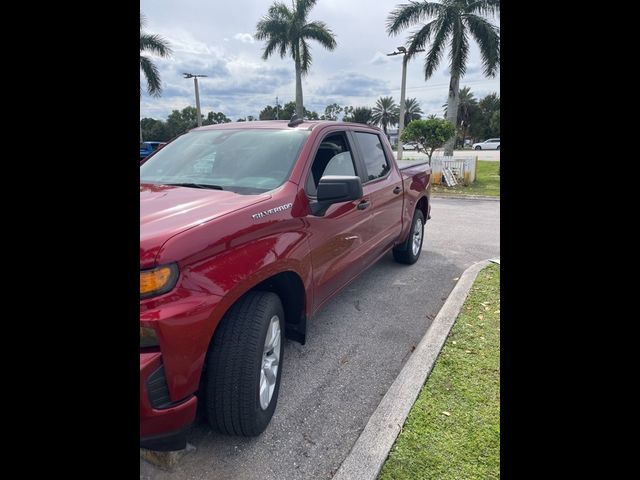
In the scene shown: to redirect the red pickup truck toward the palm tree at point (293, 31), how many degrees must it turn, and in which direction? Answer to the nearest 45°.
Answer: approximately 135° to its right

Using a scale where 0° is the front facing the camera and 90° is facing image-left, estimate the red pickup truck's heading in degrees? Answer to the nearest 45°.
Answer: approximately 45°

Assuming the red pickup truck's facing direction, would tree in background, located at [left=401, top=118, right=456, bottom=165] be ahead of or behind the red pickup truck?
behind

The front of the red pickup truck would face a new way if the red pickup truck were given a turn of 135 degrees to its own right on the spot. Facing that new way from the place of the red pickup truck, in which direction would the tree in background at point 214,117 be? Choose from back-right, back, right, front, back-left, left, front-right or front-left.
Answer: front

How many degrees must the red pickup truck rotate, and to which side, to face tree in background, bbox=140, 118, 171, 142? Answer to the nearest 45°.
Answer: approximately 135° to its right
